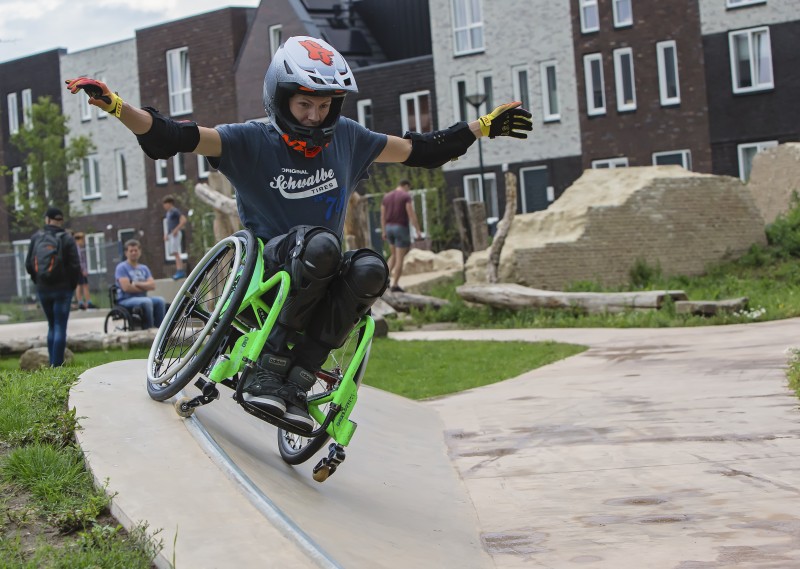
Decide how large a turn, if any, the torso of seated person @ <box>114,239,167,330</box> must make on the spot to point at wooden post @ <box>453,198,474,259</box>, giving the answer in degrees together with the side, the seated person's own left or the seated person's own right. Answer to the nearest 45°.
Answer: approximately 90° to the seated person's own left

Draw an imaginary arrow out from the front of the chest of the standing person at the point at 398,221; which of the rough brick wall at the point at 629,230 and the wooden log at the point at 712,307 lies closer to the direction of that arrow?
the rough brick wall

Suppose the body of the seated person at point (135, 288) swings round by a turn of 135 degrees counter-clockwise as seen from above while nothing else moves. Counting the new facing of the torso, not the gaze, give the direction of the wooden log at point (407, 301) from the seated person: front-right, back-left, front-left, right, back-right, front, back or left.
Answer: front-right

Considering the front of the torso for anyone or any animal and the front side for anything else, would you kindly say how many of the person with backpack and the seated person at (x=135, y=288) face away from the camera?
1

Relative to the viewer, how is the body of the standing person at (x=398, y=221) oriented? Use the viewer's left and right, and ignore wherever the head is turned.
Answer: facing away from the viewer and to the right of the viewer

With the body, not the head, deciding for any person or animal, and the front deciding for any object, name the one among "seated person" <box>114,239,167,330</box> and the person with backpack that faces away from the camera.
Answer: the person with backpack

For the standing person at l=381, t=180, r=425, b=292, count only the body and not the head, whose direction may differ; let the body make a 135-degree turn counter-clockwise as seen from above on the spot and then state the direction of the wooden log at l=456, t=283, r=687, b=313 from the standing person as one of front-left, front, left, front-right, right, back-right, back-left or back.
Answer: back-left

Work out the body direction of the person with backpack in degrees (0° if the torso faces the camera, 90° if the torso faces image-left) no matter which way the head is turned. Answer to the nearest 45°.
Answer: approximately 180°

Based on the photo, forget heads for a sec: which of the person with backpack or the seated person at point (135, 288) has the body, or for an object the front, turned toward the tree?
the person with backpack

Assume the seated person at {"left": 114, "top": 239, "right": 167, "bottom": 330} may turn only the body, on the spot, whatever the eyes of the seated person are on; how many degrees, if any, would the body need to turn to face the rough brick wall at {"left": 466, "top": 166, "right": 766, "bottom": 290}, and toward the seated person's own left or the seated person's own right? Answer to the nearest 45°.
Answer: approximately 45° to the seated person's own left

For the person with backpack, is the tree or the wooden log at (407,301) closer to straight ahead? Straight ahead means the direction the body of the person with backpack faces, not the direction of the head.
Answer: the tree

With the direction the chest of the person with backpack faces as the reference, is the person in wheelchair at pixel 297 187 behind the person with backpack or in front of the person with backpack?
behind
